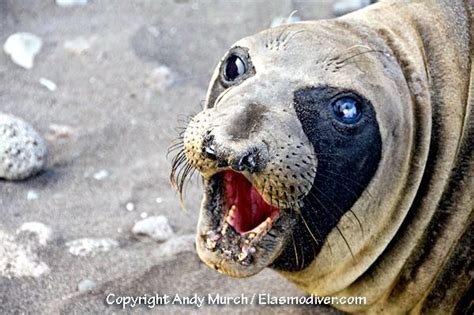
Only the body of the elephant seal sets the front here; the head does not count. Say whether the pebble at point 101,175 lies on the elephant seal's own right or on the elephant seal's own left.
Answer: on the elephant seal's own right

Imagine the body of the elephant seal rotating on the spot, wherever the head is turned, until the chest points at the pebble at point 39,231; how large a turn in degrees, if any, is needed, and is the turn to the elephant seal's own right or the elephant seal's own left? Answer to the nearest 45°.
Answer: approximately 45° to the elephant seal's own right

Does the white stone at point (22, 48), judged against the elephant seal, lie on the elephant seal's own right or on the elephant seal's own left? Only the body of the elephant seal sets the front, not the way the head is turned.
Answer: on the elephant seal's own right

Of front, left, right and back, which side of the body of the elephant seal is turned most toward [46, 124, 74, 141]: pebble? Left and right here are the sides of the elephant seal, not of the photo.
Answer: right

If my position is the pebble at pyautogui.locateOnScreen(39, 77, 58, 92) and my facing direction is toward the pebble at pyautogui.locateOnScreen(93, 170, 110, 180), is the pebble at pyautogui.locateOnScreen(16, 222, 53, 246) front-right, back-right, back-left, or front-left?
front-right

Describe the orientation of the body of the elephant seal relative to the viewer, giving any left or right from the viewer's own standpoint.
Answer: facing the viewer and to the left of the viewer

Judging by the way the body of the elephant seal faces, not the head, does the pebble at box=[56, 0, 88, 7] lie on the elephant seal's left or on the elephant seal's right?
on the elephant seal's right

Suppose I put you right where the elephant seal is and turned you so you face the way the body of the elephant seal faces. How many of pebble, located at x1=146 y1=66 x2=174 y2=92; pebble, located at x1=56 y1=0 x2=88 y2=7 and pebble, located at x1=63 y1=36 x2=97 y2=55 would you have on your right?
3
